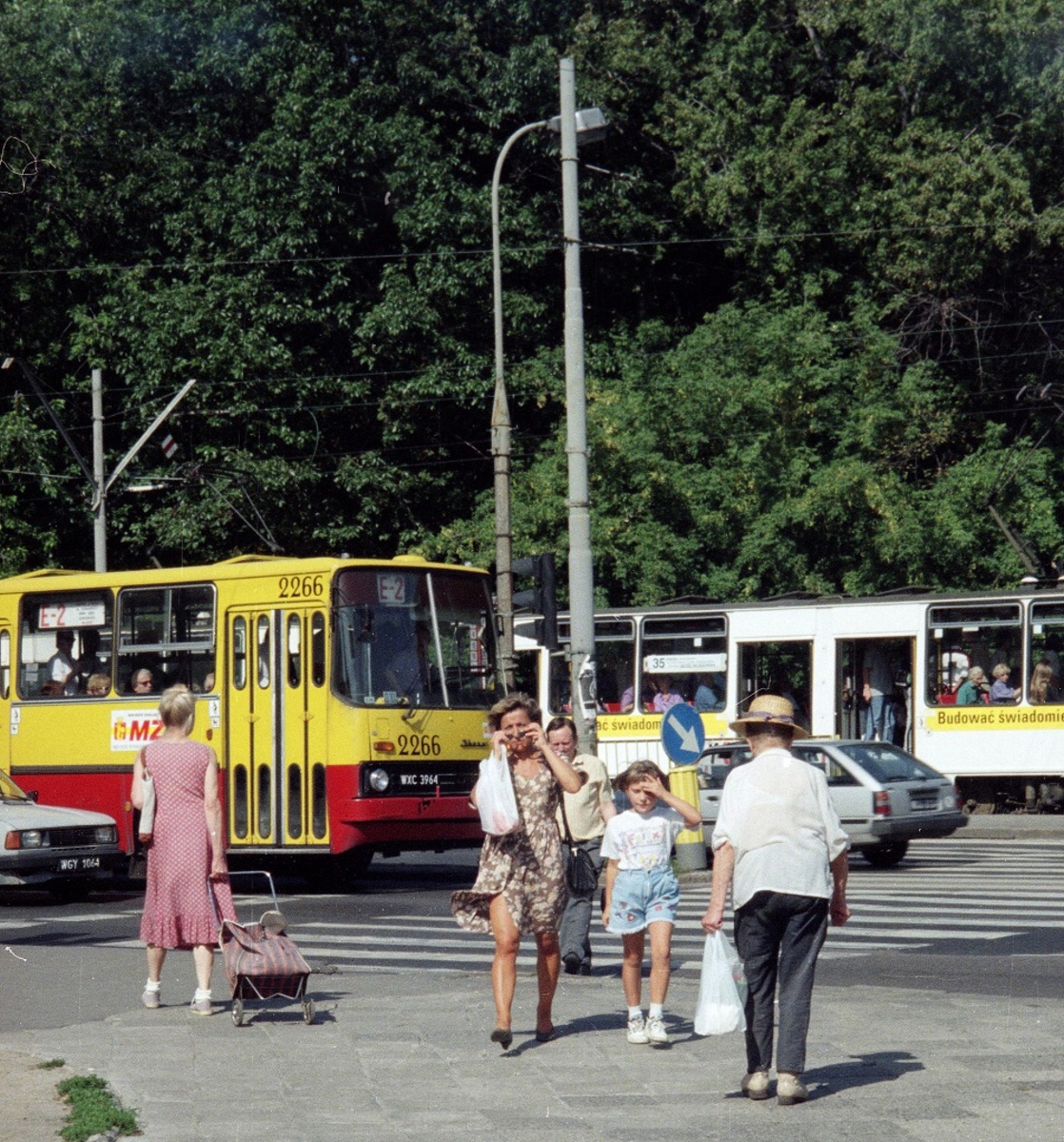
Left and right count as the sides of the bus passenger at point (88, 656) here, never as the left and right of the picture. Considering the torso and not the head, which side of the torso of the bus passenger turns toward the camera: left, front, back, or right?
right

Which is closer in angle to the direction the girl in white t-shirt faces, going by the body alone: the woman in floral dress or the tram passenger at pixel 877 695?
the woman in floral dress

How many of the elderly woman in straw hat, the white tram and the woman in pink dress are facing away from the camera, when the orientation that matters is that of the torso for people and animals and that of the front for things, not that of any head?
2

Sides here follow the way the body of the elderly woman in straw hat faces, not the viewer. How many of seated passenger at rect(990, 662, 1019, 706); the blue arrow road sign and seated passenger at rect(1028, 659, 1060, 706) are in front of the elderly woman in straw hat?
3

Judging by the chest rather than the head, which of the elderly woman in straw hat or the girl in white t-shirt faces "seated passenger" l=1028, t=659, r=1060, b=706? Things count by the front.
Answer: the elderly woman in straw hat

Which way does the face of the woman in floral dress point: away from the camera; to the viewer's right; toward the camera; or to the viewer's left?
toward the camera

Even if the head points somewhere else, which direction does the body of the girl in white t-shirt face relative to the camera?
toward the camera

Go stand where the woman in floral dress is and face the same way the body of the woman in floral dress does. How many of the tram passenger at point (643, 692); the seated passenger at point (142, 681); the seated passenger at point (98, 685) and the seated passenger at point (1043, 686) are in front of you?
0

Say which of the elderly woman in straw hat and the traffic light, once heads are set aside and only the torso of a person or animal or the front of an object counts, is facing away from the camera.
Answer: the elderly woman in straw hat

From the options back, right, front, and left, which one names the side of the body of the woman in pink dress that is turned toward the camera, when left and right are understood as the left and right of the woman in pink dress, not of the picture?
back

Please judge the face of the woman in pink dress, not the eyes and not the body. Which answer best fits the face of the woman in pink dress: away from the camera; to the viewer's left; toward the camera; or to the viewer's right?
away from the camera

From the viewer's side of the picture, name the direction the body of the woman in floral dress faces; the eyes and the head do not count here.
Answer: toward the camera

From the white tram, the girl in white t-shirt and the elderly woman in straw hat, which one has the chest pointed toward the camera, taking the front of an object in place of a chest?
the girl in white t-shirt

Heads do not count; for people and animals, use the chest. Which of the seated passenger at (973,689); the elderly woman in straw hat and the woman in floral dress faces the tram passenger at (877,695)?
the elderly woman in straw hat

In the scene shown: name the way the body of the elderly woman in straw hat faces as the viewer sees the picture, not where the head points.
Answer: away from the camera
